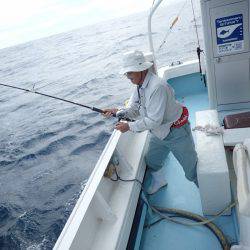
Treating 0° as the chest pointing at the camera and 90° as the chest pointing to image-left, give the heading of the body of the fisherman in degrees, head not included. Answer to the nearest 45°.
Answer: approximately 90°
